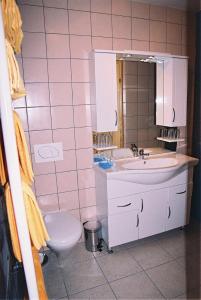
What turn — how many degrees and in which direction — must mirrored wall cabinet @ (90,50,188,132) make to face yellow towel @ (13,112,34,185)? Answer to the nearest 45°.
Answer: approximately 45° to its right

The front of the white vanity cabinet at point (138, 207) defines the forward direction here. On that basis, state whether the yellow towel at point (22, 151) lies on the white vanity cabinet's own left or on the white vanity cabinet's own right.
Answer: on the white vanity cabinet's own right

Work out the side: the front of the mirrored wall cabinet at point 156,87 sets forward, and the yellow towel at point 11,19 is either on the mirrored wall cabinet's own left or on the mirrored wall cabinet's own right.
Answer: on the mirrored wall cabinet's own right

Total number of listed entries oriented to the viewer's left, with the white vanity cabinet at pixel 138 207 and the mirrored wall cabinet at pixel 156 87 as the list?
0

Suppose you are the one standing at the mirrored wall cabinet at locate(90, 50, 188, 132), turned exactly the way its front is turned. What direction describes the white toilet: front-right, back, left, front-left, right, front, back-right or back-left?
right

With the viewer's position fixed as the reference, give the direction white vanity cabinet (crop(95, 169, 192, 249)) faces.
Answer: facing the viewer and to the right of the viewer

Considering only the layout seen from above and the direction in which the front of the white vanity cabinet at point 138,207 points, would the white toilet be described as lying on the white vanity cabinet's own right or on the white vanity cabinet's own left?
on the white vanity cabinet's own right
